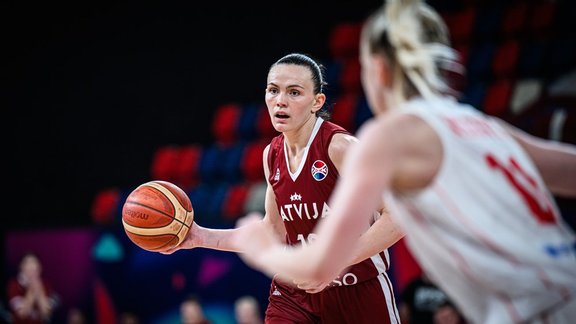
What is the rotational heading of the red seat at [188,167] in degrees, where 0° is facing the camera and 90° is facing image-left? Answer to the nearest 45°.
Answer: approximately 45°

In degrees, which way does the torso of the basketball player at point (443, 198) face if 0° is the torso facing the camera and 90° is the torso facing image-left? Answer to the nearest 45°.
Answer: approximately 135°

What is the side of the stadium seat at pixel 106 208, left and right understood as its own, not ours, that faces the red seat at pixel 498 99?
left

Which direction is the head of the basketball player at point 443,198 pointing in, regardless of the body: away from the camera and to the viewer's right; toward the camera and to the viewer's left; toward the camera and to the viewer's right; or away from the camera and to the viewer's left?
away from the camera and to the viewer's left

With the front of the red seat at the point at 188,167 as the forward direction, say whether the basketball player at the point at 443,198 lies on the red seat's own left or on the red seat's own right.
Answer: on the red seat's own left
